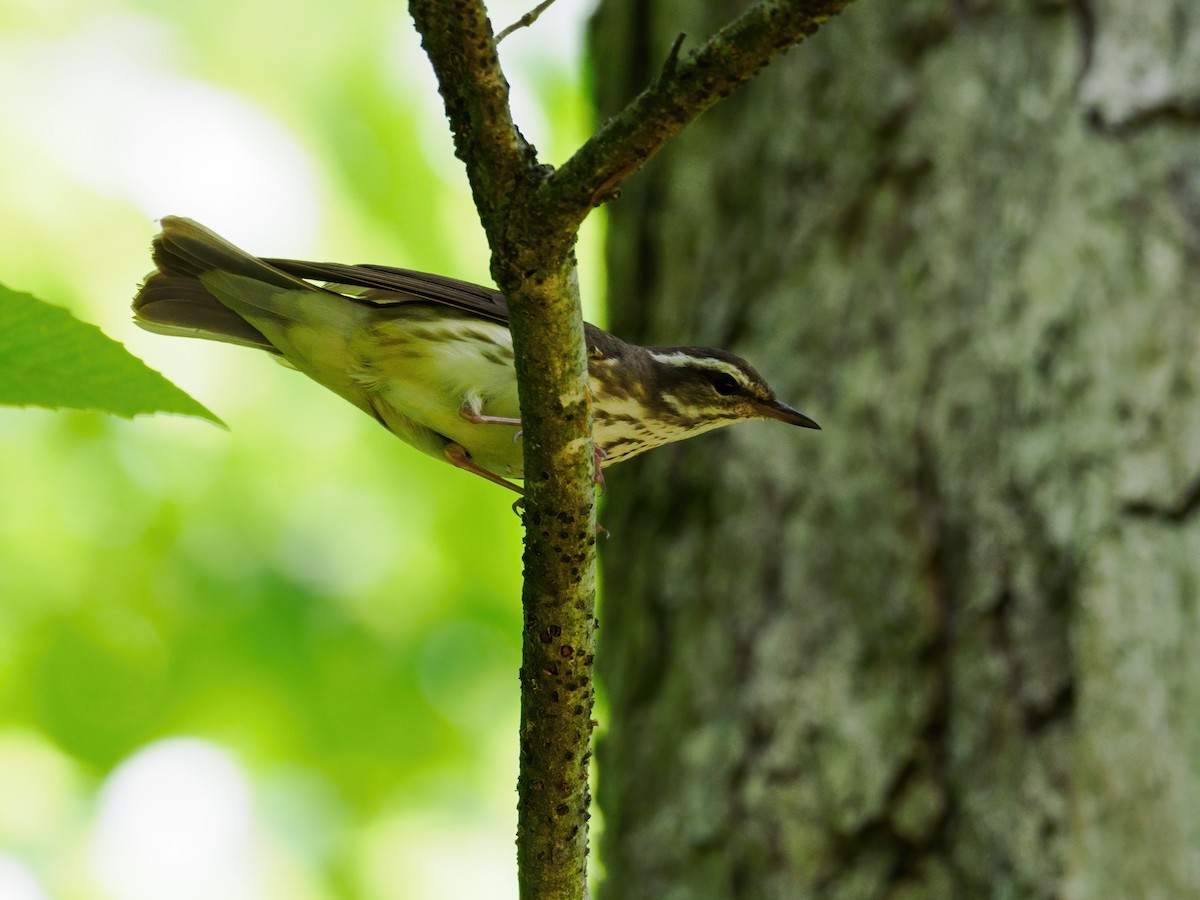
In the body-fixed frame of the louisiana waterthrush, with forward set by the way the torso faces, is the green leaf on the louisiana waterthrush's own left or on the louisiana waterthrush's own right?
on the louisiana waterthrush's own right

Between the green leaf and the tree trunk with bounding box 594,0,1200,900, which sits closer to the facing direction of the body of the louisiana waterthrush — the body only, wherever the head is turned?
the tree trunk

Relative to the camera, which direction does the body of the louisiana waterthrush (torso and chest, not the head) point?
to the viewer's right

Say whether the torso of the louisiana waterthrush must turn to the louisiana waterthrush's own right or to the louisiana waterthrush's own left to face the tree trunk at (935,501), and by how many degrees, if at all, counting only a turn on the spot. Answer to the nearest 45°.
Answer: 0° — it already faces it
